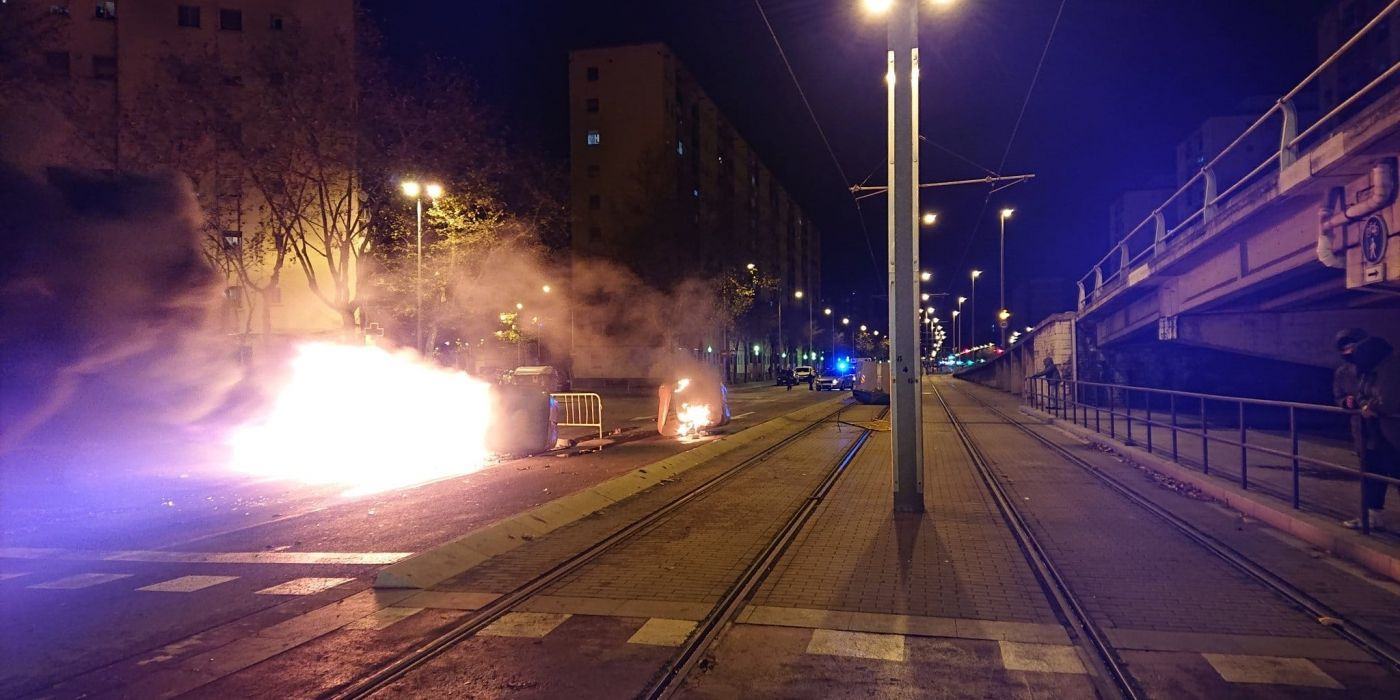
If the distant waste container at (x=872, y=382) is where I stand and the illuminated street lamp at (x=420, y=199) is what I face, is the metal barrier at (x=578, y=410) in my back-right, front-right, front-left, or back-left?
front-left
